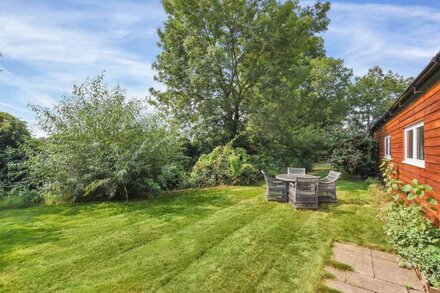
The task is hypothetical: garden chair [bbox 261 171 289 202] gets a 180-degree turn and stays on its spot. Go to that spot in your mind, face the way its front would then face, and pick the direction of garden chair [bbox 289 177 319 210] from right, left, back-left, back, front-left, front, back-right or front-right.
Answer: back-left

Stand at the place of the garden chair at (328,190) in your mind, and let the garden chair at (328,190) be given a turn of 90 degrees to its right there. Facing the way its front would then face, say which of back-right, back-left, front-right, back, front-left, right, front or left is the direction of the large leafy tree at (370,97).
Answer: front

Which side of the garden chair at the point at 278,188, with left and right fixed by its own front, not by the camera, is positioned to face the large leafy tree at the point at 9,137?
back

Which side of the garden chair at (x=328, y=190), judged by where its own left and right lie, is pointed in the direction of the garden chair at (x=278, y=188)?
front

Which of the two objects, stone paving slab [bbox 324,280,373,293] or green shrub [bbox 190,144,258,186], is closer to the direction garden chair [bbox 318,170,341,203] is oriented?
the green shrub

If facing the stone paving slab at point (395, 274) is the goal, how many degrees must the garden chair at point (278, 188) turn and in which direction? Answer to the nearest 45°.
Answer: approximately 90° to its right

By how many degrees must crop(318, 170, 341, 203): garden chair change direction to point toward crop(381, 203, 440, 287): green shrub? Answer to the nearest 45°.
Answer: approximately 90° to its left

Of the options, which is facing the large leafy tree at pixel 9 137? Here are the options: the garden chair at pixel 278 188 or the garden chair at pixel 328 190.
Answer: the garden chair at pixel 328 190

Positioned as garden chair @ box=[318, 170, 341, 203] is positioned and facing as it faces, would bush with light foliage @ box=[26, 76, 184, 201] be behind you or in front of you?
in front

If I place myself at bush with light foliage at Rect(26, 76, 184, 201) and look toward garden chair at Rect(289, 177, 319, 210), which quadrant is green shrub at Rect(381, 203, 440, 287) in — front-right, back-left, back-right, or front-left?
front-right

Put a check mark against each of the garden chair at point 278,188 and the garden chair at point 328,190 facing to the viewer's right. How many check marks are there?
1

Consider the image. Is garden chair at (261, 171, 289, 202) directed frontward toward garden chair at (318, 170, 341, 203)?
yes

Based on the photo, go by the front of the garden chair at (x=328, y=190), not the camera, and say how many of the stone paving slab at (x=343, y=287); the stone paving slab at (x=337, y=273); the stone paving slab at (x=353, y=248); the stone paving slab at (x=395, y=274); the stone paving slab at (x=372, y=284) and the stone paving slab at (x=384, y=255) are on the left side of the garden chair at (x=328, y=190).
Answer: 6

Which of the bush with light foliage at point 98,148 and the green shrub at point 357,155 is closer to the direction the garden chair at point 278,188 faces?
the green shrub

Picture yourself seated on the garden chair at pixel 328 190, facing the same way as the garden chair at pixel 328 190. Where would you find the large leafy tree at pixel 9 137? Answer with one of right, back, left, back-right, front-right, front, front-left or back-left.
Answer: front

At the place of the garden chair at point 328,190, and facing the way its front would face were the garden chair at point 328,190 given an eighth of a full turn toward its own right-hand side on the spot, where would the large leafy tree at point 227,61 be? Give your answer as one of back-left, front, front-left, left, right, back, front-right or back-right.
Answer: front

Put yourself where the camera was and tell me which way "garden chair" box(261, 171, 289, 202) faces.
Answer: facing to the right of the viewer

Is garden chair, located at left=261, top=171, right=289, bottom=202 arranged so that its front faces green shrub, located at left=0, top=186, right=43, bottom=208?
no

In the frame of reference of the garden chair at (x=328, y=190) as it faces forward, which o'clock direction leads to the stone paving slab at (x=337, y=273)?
The stone paving slab is roughly at 9 o'clock from the garden chair.

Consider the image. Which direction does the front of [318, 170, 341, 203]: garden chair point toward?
to the viewer's left

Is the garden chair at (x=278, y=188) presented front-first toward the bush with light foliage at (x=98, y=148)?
no

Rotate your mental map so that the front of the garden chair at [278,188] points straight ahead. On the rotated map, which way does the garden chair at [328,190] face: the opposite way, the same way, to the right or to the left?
the opposite way
